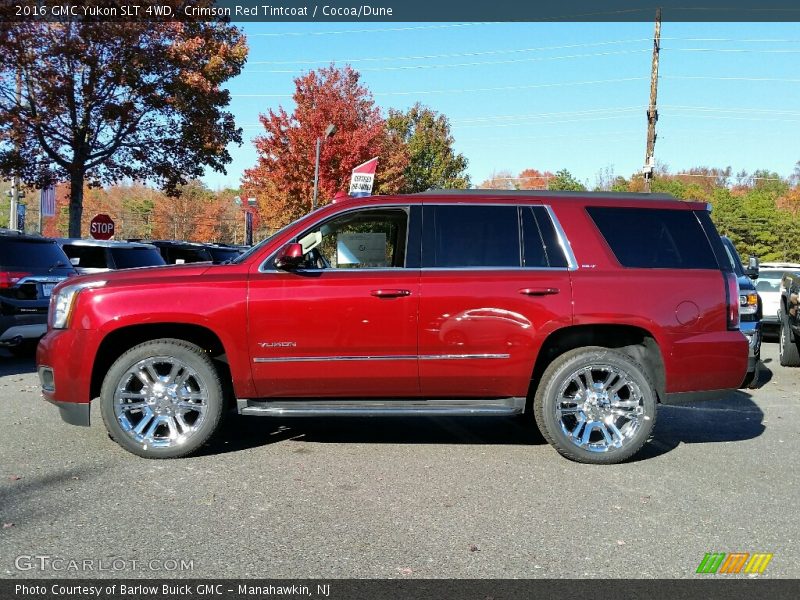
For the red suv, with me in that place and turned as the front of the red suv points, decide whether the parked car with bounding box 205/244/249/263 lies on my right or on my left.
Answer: on my right

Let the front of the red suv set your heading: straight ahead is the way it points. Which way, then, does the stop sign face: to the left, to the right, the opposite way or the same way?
to the left

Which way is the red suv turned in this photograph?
to the viewer's left

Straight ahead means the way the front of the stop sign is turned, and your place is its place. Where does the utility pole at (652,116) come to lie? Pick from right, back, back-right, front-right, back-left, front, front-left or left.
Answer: left

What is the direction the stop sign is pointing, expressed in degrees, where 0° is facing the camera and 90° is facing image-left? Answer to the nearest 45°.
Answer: approximately 0°

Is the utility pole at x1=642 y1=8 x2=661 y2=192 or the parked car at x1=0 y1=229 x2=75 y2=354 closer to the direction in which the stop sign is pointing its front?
the parked car

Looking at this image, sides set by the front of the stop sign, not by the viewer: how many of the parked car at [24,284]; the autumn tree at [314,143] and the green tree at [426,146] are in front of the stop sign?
1

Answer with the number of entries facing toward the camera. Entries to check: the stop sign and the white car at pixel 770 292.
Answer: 2

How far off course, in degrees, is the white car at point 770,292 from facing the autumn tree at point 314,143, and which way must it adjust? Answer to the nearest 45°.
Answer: approximately 135° to its right

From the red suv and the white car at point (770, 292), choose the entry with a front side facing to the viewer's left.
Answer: the red suv

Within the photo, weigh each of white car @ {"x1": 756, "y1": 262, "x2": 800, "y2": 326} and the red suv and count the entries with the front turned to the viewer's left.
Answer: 1

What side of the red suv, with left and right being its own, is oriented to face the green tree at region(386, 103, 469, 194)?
right

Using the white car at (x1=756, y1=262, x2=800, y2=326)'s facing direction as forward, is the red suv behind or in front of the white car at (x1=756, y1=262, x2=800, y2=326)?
in front

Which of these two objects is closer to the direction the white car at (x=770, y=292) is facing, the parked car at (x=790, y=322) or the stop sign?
the parked car

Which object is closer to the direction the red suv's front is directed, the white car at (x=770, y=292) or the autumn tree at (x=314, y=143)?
the autumn tree
